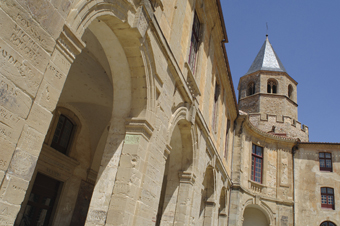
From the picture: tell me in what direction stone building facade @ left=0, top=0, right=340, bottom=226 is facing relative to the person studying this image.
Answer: facing the viewer and to the right of the viewer
